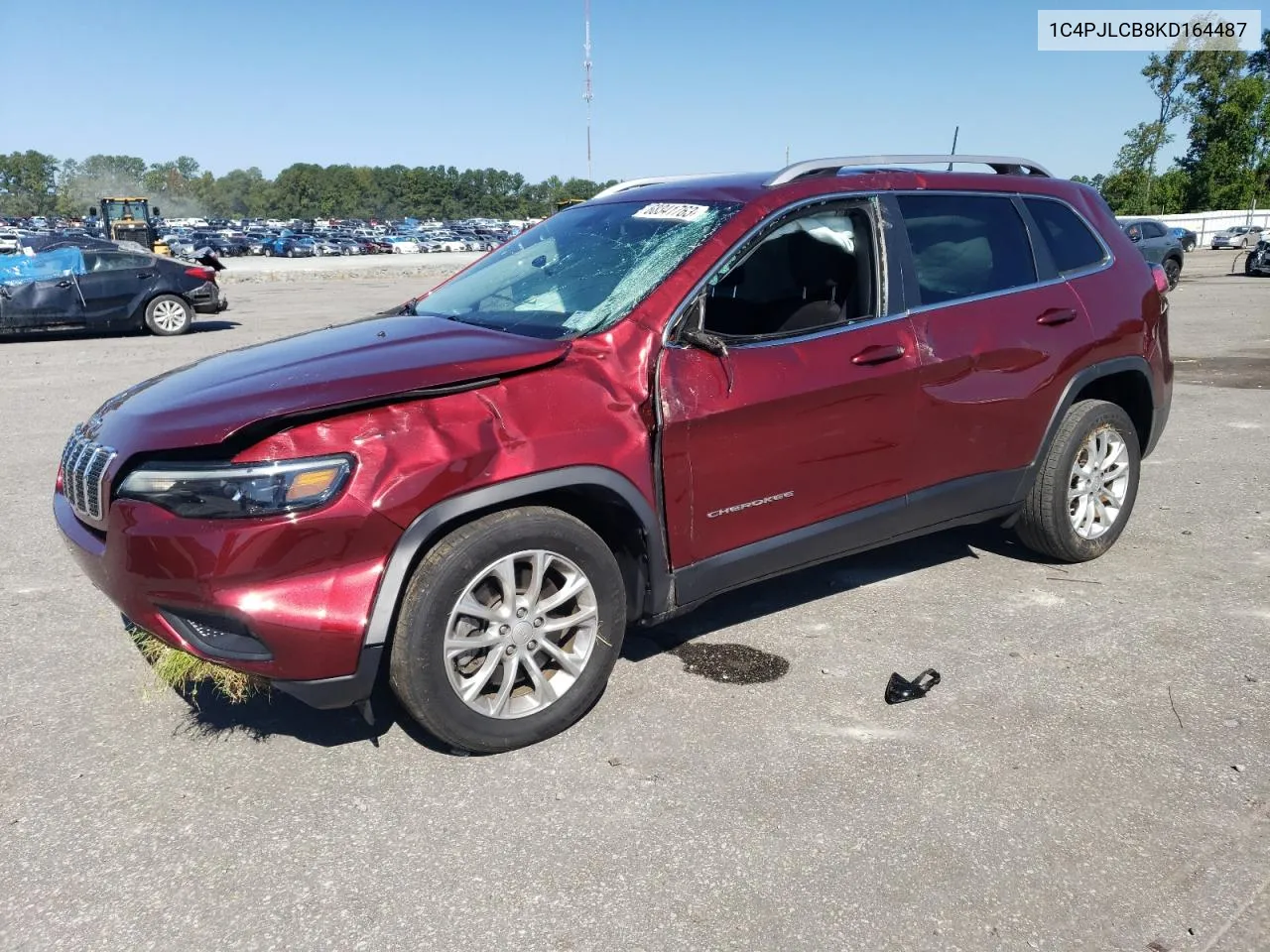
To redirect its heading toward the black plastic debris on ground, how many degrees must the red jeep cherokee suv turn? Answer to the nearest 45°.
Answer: approximately 135° to its left

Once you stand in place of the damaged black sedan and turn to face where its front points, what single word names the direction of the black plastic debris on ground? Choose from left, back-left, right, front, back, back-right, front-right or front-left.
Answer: left

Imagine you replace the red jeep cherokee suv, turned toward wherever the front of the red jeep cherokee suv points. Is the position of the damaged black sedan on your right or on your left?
on your right

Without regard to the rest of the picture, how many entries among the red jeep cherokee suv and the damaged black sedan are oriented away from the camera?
0

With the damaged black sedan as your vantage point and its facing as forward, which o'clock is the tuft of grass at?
The tuft of grass is roughly at 9 o'clock from the damaged black sedan.

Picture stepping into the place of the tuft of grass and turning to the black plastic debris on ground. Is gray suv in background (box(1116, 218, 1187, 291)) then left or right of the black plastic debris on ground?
left

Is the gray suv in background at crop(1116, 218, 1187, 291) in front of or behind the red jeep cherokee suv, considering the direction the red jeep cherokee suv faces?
behind

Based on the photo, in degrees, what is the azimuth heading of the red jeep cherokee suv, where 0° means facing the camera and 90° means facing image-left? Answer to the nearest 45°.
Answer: approximately 45°

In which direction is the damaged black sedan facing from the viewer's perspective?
to the viewer's left
